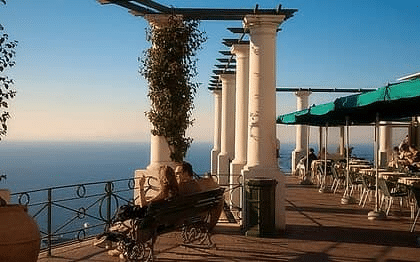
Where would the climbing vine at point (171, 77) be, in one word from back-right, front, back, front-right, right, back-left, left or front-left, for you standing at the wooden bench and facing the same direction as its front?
front-right

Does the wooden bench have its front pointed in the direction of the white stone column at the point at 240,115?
no

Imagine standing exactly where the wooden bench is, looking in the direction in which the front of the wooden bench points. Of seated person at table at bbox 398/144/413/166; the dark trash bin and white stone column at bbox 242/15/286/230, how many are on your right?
3

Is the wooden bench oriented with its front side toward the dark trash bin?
no

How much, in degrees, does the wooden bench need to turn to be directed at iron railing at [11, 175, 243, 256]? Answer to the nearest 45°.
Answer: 0° — it already faces it

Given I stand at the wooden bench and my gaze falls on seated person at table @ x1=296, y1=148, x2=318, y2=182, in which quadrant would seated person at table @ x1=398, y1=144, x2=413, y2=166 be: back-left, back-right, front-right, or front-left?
front-right

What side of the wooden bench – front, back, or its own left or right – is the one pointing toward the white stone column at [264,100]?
right

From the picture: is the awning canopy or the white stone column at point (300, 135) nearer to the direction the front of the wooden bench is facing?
the white stone column

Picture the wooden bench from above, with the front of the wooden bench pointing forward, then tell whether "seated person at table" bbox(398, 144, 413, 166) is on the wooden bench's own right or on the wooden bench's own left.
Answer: on the wooden bench's own right

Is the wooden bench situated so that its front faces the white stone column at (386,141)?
no

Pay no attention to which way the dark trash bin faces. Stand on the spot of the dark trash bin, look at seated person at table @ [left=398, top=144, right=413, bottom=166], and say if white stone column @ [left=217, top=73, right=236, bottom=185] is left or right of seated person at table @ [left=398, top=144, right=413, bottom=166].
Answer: left

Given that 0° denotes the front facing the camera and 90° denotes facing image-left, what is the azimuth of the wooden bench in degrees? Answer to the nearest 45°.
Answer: approximately 135°

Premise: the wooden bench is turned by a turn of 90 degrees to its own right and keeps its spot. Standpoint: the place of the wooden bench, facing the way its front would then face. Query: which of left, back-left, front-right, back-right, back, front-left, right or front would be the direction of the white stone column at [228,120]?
front-left

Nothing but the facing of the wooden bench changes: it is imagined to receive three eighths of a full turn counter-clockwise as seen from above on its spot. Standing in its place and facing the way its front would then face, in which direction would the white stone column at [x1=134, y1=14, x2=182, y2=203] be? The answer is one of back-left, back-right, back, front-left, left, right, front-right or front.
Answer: back

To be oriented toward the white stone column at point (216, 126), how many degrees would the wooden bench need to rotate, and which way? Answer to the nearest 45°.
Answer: approximately 45° to its right

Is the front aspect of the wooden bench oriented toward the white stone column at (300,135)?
no
